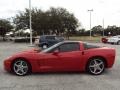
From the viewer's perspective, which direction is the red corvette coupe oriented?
to the viewer's left
